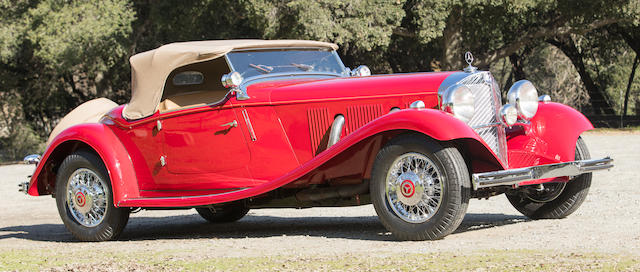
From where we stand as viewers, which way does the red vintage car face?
facing the viewer and to the right of the viewer
